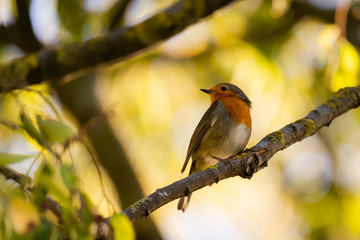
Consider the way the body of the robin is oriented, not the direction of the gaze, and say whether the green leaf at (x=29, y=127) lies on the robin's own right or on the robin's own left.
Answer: on the robin's own right

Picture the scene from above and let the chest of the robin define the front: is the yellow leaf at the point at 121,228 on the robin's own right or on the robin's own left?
on the robin's own right

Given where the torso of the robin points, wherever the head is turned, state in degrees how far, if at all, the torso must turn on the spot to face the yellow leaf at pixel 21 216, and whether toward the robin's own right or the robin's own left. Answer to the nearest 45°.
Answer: approximately 45° to the robin's own right

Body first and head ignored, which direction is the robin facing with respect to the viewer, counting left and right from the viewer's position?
facing the viewer and to the right of the viewer
